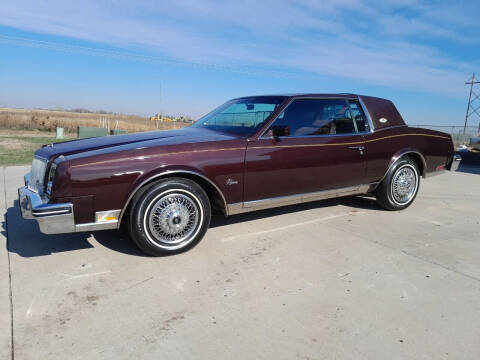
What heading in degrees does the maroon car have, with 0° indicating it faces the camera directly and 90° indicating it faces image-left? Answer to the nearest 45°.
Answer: approximately 45°
